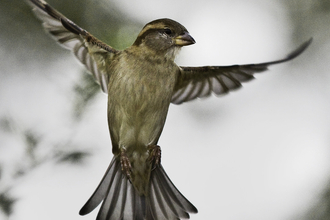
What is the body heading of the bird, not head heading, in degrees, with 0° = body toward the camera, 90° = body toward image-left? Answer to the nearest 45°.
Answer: approximately 315°
